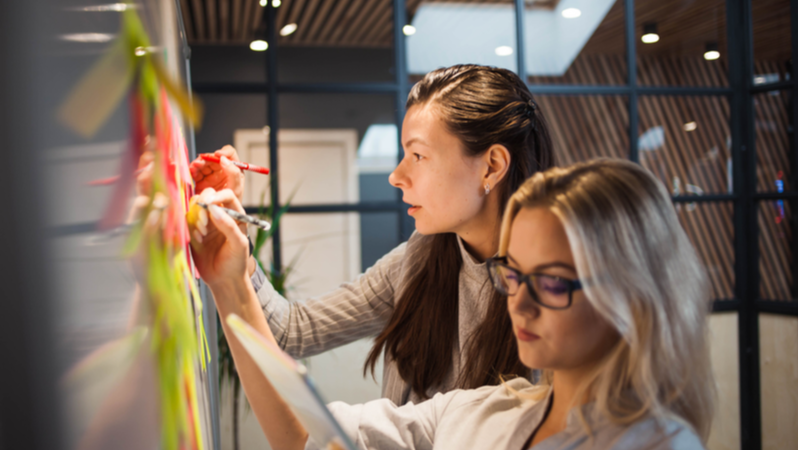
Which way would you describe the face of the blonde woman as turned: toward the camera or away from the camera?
toward the camera

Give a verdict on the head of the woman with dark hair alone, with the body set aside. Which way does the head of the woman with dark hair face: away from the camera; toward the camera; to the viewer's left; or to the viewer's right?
to the viewer's left

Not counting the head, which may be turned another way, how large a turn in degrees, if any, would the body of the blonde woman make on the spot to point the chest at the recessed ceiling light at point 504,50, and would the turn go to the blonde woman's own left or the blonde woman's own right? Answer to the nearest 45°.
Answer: approximately 135° to the blonde woman's own right

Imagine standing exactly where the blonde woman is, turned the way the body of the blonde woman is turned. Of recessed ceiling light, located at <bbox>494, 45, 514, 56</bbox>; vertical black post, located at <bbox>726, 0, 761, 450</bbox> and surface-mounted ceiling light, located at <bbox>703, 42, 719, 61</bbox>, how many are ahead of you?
0

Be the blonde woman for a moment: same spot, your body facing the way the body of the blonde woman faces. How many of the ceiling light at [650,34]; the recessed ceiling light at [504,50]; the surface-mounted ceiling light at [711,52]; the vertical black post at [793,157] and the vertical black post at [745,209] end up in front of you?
0

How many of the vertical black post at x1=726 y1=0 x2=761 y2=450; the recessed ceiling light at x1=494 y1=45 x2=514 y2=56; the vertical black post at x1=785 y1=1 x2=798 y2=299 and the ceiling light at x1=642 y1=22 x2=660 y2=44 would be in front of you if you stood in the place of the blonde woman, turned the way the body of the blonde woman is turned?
0

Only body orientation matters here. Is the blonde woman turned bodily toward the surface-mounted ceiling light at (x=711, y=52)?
no

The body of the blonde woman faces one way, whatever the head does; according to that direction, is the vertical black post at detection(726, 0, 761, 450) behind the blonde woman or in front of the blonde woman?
behind

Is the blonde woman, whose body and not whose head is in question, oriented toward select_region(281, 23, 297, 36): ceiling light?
no

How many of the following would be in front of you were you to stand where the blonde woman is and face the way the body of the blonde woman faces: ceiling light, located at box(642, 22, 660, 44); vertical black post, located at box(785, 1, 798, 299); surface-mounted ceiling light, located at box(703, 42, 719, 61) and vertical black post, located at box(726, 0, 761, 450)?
0
